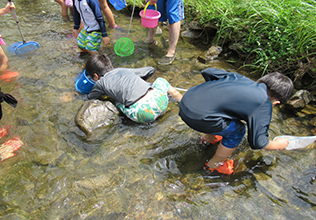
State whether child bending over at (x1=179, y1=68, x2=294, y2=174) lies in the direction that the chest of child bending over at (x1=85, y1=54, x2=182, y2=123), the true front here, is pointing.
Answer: no

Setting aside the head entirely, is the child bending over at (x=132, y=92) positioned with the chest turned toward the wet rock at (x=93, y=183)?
no

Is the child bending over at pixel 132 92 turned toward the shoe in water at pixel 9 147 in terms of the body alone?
no

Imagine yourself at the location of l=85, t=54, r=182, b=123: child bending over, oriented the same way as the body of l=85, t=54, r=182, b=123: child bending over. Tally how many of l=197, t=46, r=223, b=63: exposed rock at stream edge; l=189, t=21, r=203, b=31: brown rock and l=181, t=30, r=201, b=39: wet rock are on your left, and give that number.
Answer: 0

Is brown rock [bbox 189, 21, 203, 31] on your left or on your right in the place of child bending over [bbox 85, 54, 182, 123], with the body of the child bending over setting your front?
on your right

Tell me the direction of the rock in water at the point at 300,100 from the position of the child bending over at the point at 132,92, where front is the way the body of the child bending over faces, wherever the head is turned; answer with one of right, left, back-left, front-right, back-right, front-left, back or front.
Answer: back-right

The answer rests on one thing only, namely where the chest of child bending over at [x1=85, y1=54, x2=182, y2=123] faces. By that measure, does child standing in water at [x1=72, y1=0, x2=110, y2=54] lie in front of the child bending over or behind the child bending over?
in front

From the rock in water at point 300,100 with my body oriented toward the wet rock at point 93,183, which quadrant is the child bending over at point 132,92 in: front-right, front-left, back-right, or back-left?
front-right

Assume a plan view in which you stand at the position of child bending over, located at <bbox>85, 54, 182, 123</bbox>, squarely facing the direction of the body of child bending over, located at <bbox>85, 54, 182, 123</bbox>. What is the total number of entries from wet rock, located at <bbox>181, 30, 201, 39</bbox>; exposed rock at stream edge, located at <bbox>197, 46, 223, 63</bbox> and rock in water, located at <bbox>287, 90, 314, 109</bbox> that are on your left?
0

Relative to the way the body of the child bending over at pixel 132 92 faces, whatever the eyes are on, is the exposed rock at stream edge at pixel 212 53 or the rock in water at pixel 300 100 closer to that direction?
the exposed rock at stream edge

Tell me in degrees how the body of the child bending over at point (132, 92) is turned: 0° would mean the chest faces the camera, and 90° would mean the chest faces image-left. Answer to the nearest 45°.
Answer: approximately 135°

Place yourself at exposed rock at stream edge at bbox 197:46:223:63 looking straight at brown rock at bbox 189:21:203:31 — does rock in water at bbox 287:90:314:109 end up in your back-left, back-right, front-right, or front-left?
back-right

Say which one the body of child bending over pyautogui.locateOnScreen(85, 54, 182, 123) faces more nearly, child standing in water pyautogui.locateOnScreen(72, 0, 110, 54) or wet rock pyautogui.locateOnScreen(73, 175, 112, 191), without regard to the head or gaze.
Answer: the child standing in water

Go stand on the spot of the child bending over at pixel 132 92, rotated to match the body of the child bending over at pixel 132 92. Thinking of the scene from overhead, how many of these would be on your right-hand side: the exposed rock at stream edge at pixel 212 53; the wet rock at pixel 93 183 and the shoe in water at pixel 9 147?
1
